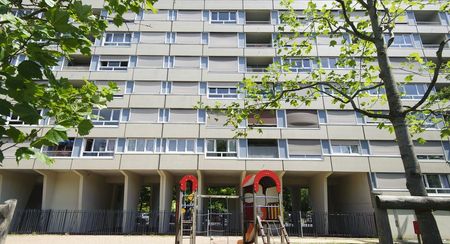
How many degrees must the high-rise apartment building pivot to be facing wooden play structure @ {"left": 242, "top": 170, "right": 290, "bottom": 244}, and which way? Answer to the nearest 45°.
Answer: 0° — it already faces it

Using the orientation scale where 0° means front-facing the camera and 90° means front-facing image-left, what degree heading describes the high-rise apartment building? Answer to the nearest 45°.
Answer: approximately 0°

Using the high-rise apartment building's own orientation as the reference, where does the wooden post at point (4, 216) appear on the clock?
The wooden post is roughly at 12 o'clock from the high-rise apartment building.
